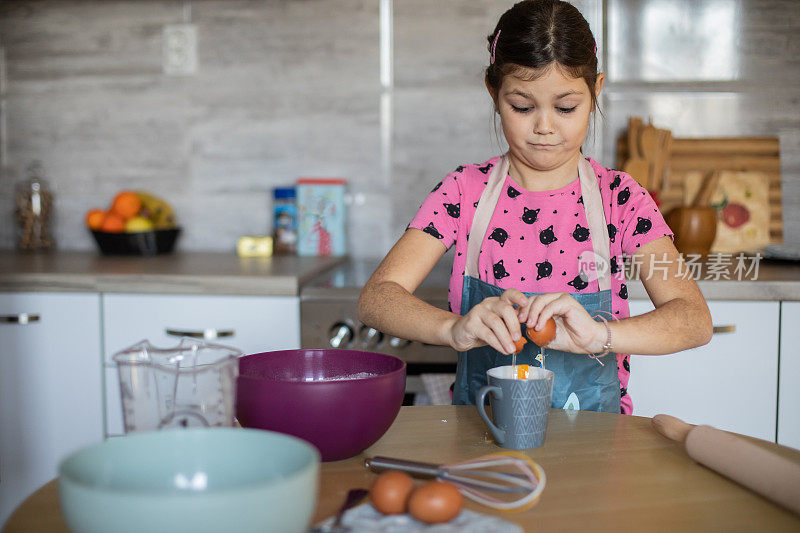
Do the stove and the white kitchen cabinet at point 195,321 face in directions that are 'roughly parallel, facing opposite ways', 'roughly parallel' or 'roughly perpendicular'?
roughly parallel

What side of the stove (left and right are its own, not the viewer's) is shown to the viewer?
front

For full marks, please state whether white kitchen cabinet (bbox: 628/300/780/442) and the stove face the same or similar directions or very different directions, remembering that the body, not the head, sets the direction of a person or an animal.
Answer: same or similar directions

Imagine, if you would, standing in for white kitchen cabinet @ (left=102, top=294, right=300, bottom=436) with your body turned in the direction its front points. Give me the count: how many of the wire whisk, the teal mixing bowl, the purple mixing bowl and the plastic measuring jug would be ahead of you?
4

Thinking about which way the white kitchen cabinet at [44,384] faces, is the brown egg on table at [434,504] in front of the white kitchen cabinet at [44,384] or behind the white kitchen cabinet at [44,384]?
in front

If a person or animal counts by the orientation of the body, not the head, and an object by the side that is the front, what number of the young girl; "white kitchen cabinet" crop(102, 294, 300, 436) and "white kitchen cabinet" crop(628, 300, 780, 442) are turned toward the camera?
3

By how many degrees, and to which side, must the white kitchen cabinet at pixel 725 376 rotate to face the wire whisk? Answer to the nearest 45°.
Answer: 0° — it already faces it

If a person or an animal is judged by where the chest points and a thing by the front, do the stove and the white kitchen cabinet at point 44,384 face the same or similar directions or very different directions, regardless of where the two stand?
same or similar directions

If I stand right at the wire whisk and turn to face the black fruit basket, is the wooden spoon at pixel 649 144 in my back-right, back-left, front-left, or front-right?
front-right

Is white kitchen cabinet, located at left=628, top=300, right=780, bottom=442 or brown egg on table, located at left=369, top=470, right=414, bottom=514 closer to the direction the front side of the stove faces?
the brown egg on table

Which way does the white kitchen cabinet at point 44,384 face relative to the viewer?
toward the camera

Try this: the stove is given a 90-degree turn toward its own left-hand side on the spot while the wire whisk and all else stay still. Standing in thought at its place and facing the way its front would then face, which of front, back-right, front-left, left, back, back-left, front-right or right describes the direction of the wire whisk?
right

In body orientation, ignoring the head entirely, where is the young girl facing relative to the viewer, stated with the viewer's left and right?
facing the viewer

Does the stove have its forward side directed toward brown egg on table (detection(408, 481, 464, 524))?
yes
